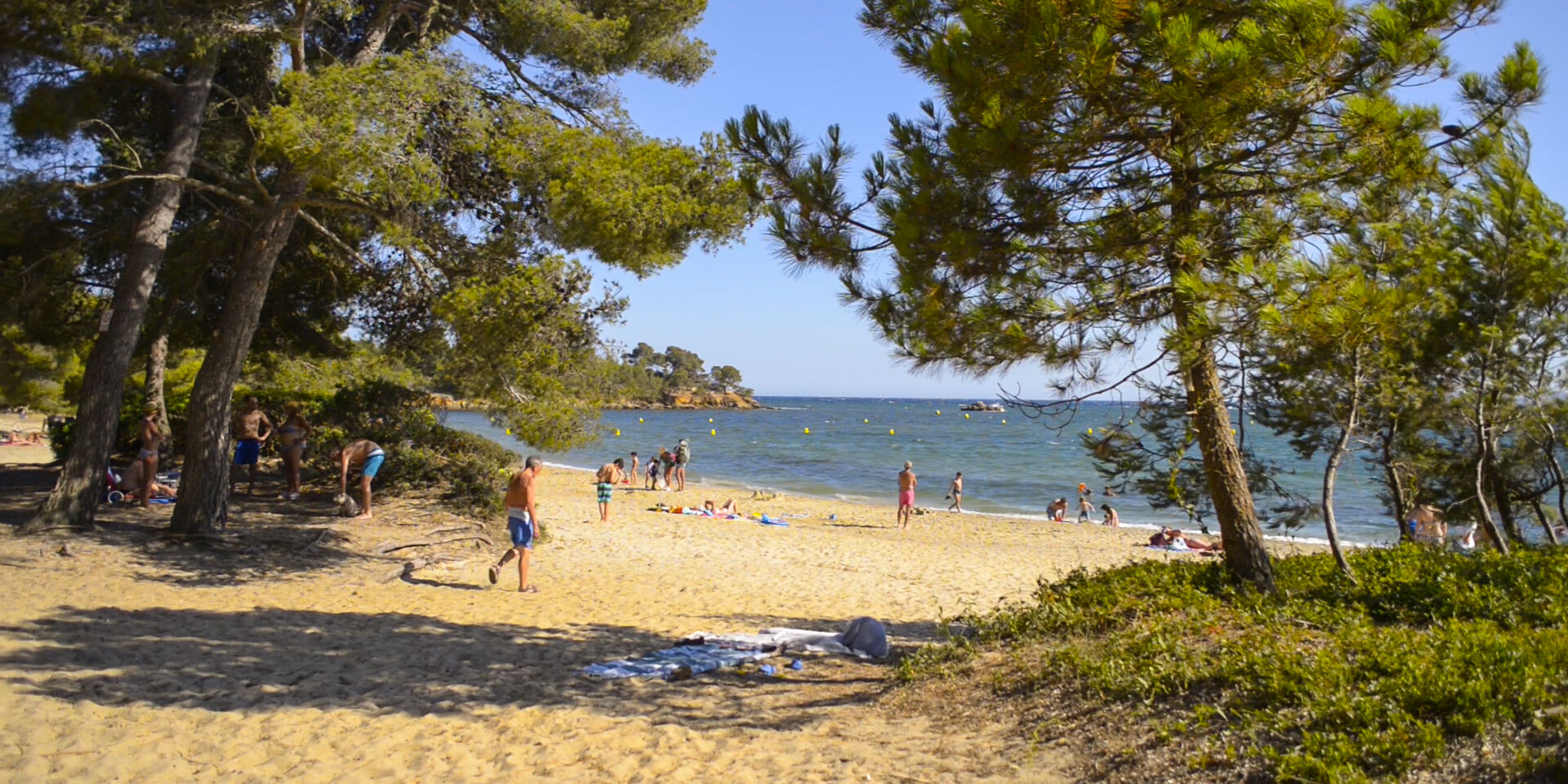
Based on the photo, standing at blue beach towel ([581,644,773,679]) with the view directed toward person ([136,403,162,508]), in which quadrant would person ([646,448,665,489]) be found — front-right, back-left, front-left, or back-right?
front-right

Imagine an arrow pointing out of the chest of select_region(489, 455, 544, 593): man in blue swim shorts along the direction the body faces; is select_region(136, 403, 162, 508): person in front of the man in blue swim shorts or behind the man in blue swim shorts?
behind

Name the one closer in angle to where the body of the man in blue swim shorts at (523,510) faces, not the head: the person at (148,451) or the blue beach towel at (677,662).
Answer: the blue beach towel

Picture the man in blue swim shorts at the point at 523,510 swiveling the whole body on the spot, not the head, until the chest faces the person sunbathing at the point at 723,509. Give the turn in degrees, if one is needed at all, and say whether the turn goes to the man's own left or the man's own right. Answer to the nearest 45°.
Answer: approximately 90° to the man's own left
